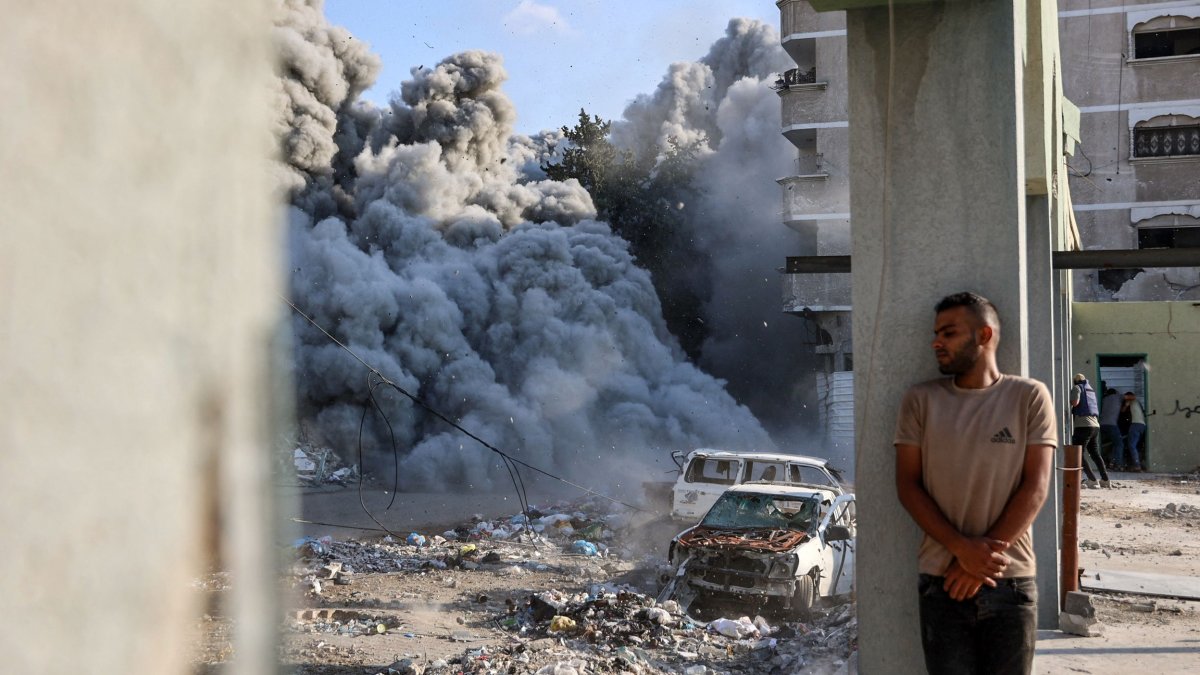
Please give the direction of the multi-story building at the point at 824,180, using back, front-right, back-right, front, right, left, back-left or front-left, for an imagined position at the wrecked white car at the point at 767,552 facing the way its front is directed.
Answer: back-right

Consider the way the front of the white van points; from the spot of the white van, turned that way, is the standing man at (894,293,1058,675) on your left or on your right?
on your right

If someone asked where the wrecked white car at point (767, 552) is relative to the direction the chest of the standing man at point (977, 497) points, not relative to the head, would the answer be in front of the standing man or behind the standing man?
behind

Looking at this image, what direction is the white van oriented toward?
to the viewer's right

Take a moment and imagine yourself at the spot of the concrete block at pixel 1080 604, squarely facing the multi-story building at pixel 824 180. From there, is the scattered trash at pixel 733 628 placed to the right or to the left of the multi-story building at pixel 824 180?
left

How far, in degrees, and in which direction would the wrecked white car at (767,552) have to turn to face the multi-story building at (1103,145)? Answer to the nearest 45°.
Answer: approximately 180°

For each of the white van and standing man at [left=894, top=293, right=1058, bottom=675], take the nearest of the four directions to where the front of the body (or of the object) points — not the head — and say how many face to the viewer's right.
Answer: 1

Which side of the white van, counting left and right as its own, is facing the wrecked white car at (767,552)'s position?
right

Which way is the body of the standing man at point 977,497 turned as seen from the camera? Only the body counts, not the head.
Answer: toward the camera

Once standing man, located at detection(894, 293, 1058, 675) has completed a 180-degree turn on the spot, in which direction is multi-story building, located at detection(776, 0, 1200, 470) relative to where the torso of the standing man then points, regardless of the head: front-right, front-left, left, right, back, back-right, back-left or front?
front

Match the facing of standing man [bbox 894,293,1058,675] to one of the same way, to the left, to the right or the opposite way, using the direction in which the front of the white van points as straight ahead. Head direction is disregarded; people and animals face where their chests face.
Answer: to the right
